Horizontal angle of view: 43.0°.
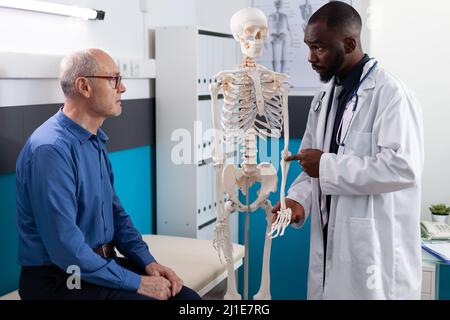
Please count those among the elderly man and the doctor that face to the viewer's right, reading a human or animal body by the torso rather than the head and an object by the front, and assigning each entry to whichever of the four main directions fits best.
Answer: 1

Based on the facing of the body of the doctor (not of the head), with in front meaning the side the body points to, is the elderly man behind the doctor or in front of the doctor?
in front

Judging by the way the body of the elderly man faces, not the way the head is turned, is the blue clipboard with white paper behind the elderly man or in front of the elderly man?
in front

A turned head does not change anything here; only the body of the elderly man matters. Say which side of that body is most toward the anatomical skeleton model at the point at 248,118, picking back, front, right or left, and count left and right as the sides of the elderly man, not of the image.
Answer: front

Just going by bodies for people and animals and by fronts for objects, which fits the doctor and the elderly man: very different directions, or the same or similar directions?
very different directions

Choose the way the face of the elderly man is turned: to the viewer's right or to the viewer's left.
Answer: to the viewer's right

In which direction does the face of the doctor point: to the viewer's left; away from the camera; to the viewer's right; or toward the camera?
to the viewer's left

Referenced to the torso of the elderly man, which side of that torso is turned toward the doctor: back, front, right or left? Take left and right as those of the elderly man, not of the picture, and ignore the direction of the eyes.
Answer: front

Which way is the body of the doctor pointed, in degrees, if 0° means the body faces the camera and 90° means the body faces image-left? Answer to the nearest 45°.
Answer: approximately 45°

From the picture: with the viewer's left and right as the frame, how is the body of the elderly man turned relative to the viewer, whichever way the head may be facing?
facing to the right of the viewer

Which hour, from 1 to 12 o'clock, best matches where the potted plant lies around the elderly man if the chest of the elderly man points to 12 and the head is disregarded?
The potted plant is roughly at 11 o'clock from the elderly man.
